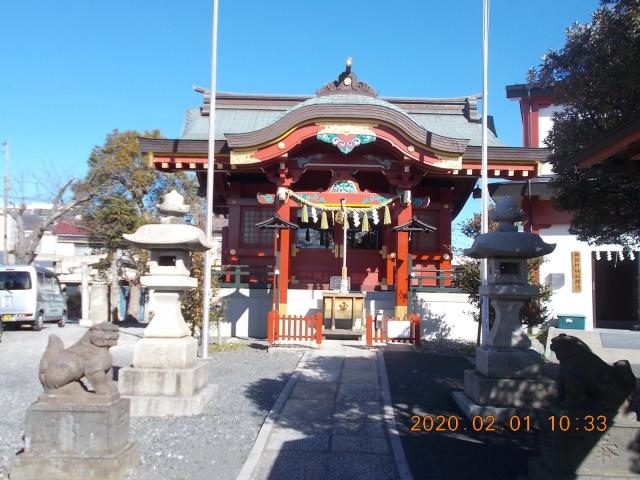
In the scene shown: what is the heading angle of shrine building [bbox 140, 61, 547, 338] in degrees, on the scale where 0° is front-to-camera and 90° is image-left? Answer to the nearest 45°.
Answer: approximately 0°

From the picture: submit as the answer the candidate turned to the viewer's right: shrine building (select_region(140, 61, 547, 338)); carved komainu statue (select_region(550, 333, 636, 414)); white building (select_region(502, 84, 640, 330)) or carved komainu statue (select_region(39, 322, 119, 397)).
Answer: carved komainu statue (select_region(39, 322, 119, 397))

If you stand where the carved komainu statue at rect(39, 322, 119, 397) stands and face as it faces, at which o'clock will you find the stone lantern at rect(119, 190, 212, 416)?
The stone lantern is roughly at 10 o'clock from the carved komainu statue.

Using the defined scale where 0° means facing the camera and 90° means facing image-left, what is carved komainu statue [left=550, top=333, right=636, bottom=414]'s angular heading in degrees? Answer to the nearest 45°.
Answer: approximately 90°

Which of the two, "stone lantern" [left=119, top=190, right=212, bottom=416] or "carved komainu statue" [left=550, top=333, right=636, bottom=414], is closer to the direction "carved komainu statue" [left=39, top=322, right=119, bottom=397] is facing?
the carved komainu statue

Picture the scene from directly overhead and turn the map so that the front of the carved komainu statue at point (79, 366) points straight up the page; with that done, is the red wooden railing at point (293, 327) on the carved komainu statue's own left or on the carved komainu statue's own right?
on the carved komainu statue's own left

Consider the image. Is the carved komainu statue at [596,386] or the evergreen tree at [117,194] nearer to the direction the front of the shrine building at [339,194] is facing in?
the carved komainu statue

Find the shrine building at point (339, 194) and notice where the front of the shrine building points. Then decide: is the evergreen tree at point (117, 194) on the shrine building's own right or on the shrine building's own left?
on the shrine building's own right
